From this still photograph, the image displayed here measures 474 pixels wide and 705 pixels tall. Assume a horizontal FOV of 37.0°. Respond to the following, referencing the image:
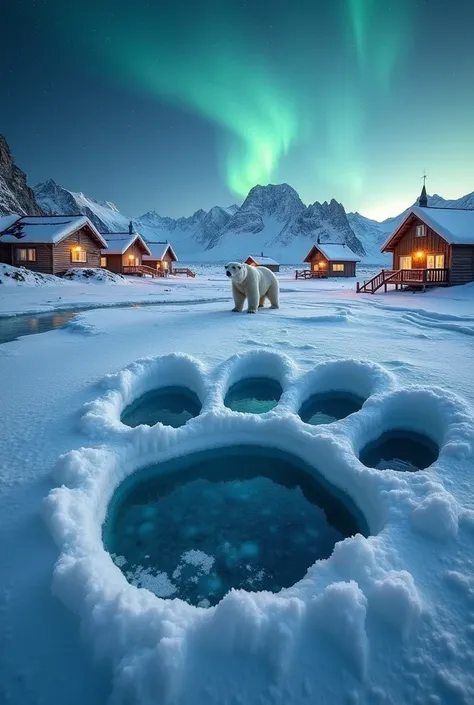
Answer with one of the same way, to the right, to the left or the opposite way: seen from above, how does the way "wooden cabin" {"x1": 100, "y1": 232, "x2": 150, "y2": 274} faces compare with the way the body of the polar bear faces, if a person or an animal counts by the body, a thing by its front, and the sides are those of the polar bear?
to the left

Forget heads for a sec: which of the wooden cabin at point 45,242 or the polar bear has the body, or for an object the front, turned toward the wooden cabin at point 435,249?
the wooden cabin at point 45,242
